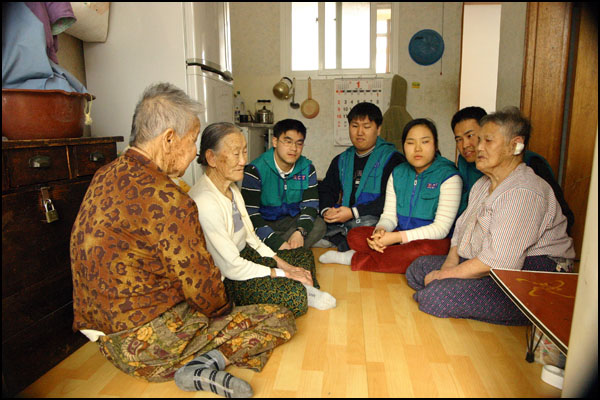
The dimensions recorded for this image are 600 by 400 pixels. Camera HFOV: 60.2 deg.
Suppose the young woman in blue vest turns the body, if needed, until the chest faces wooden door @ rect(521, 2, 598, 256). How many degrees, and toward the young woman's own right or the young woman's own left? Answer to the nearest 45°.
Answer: approximately 135° to the young woman's own left

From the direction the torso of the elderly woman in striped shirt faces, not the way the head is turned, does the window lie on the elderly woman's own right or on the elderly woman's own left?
on the elderly woman's own right

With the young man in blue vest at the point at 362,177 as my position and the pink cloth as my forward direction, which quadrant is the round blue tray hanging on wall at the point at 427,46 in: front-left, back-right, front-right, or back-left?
back-right

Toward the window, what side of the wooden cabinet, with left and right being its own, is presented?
left

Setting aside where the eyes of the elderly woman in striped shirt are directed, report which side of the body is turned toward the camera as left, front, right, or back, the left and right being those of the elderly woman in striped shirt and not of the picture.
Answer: left

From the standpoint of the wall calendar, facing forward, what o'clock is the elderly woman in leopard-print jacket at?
The elderly woman in leopard-print jacket is roughly at 12 o'clock from the wall calendar.

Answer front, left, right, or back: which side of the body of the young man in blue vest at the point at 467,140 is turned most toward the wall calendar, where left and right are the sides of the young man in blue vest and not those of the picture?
right

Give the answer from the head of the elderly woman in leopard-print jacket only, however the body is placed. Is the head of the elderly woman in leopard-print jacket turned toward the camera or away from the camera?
away from the camera

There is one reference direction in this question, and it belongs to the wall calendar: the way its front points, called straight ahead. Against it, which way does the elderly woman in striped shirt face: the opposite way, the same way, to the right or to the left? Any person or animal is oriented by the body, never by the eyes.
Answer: to the right

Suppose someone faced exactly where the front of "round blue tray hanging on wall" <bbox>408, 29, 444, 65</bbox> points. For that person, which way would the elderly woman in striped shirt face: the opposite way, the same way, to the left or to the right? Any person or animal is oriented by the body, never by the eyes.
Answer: to the right

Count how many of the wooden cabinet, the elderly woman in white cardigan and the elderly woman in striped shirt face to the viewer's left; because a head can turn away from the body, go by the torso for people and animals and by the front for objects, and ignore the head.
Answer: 1

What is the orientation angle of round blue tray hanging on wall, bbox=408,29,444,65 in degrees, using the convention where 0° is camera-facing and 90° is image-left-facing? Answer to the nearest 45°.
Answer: approximately 0°
